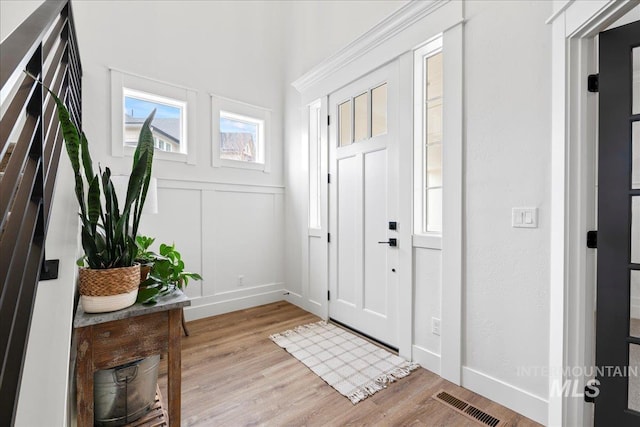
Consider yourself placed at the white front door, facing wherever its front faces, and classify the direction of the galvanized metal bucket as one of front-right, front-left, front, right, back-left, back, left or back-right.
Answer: front

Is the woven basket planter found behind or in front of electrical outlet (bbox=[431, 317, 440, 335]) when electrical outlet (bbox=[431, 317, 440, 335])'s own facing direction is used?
in front

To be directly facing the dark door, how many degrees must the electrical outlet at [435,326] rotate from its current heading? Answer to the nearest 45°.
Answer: approximately 90° to its left

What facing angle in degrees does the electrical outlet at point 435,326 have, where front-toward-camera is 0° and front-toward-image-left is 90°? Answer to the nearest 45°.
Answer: approximately 45°

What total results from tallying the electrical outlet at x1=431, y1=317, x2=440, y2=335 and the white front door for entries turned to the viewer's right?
0

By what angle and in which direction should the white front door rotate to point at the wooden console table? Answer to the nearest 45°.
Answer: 0° — it already faces it

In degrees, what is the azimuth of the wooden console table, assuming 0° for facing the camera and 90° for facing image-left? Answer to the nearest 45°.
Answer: approximately 315°

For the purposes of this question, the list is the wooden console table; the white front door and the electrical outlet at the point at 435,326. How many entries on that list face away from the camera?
0
